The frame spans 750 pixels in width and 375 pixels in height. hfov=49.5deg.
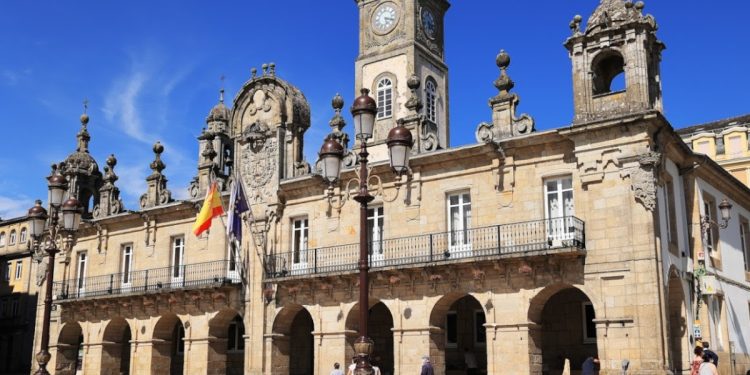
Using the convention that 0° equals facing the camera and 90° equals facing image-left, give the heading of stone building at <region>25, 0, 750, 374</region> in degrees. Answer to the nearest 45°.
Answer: approximately 45°

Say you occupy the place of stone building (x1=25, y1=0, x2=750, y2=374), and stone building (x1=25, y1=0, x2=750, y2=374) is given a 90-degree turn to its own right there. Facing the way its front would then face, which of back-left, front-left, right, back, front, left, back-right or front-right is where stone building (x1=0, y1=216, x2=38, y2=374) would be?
front
